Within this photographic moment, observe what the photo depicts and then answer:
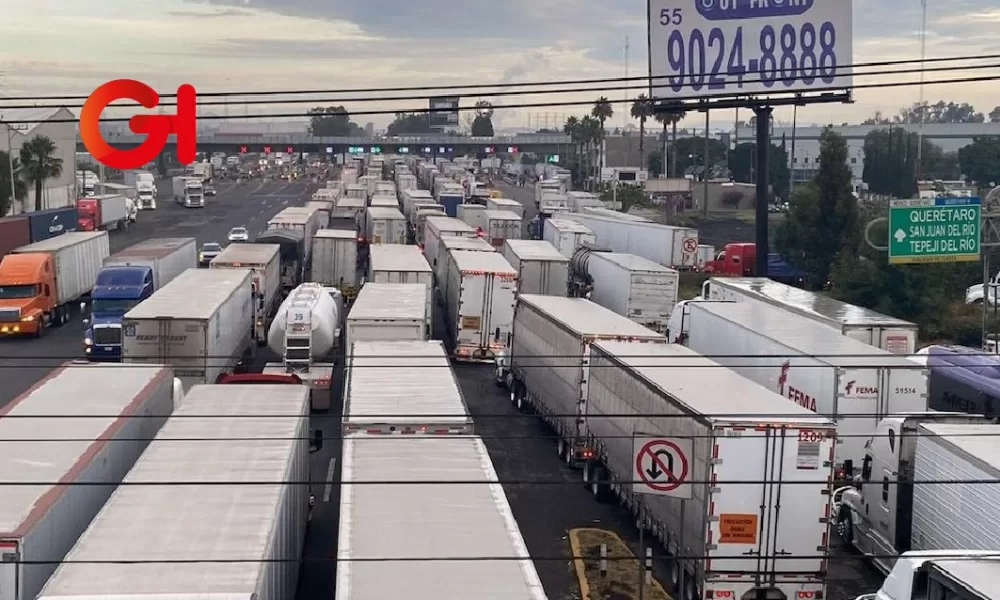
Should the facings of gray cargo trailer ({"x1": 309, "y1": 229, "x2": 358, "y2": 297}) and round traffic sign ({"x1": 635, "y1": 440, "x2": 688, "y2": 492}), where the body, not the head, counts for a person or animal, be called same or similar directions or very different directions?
very different directions

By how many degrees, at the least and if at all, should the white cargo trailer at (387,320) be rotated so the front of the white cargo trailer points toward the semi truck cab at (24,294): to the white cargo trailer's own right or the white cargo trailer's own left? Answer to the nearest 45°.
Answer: approximately 45° to the white cargo trailer's own left

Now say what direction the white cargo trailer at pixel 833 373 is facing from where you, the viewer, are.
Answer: facing away from the viewer and to the left of the viewer

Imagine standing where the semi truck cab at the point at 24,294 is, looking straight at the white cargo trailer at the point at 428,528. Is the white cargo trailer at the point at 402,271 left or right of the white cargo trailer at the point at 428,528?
left

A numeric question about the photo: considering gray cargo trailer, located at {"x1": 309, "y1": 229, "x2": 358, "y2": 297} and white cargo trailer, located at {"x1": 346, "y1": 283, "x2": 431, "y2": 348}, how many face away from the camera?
2

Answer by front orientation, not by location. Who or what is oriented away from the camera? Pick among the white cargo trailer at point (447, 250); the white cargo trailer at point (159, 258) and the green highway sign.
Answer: the white cargo trailer at point (447, 250)

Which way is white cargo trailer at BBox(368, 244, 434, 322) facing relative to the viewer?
away from the camera

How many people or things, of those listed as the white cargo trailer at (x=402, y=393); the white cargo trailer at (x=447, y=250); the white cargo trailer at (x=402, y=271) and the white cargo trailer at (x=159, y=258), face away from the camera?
3

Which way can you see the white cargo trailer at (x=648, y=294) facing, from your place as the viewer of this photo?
facing away from the viewer and to the left of the viewer

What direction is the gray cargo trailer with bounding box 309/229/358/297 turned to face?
away from the camera

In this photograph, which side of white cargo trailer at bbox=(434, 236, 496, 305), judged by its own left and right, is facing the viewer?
back
